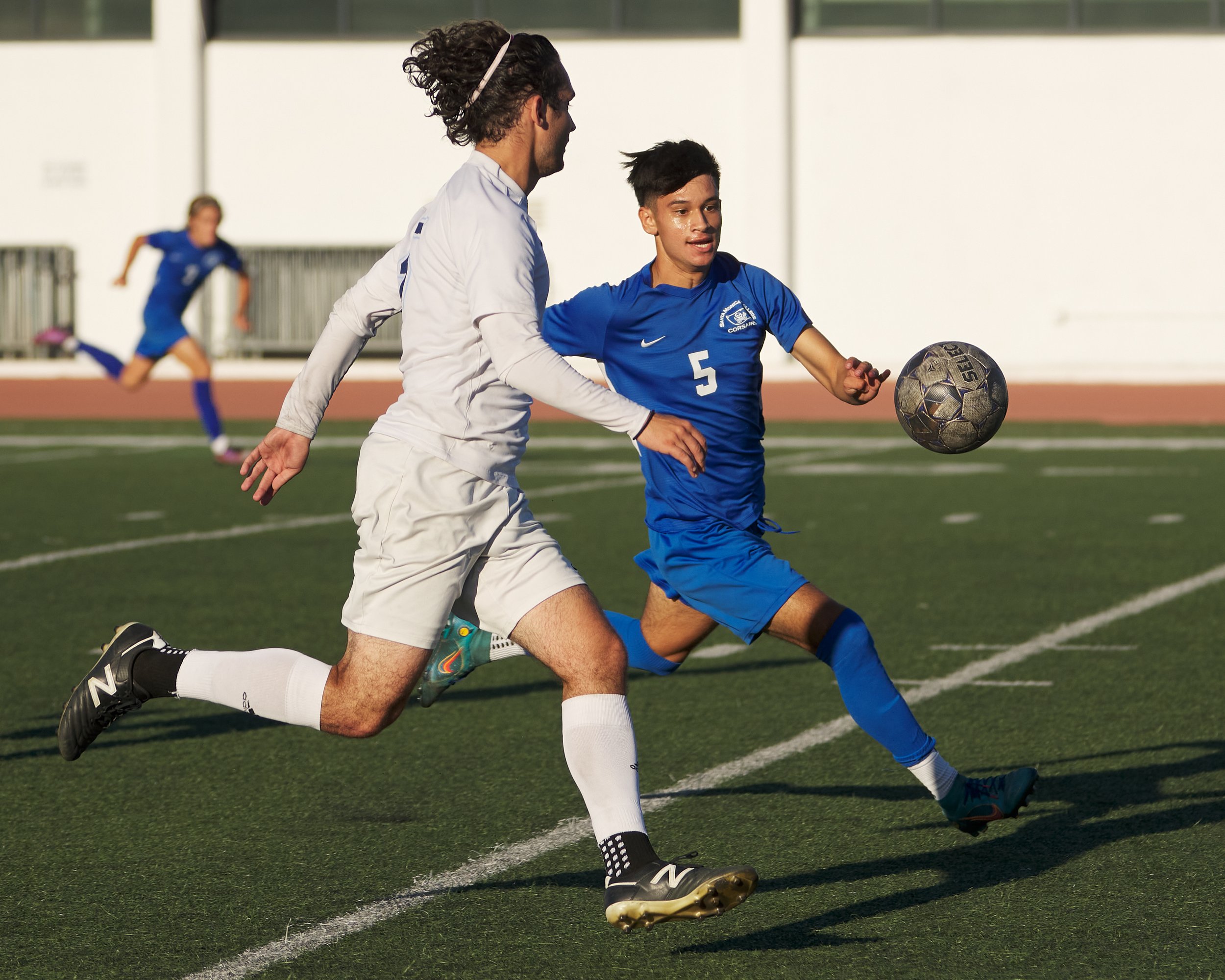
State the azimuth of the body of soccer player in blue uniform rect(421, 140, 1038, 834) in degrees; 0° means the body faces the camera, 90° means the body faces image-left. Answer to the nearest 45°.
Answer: approximately 315°

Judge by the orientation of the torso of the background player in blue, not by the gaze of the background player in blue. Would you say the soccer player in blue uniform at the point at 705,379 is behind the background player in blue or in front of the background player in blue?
in front

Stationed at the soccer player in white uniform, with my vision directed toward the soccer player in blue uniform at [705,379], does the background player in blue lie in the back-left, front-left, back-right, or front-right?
front-left

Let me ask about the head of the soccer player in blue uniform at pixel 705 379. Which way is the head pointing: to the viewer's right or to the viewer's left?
to the viewer's right

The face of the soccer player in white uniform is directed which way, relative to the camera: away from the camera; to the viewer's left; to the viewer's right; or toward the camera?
to the viewer's right

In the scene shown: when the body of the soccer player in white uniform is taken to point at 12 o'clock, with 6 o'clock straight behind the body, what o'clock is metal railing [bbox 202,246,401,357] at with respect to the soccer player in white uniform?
The metal railing is roughly at 9 o'clock from the soccer player in white uniform.

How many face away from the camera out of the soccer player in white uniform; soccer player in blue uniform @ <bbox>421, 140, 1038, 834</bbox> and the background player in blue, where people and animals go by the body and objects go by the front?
0

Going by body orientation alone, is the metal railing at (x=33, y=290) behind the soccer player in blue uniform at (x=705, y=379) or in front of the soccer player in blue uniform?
behind

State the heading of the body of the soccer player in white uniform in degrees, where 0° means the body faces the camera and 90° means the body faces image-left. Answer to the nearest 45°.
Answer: approximately 270°
